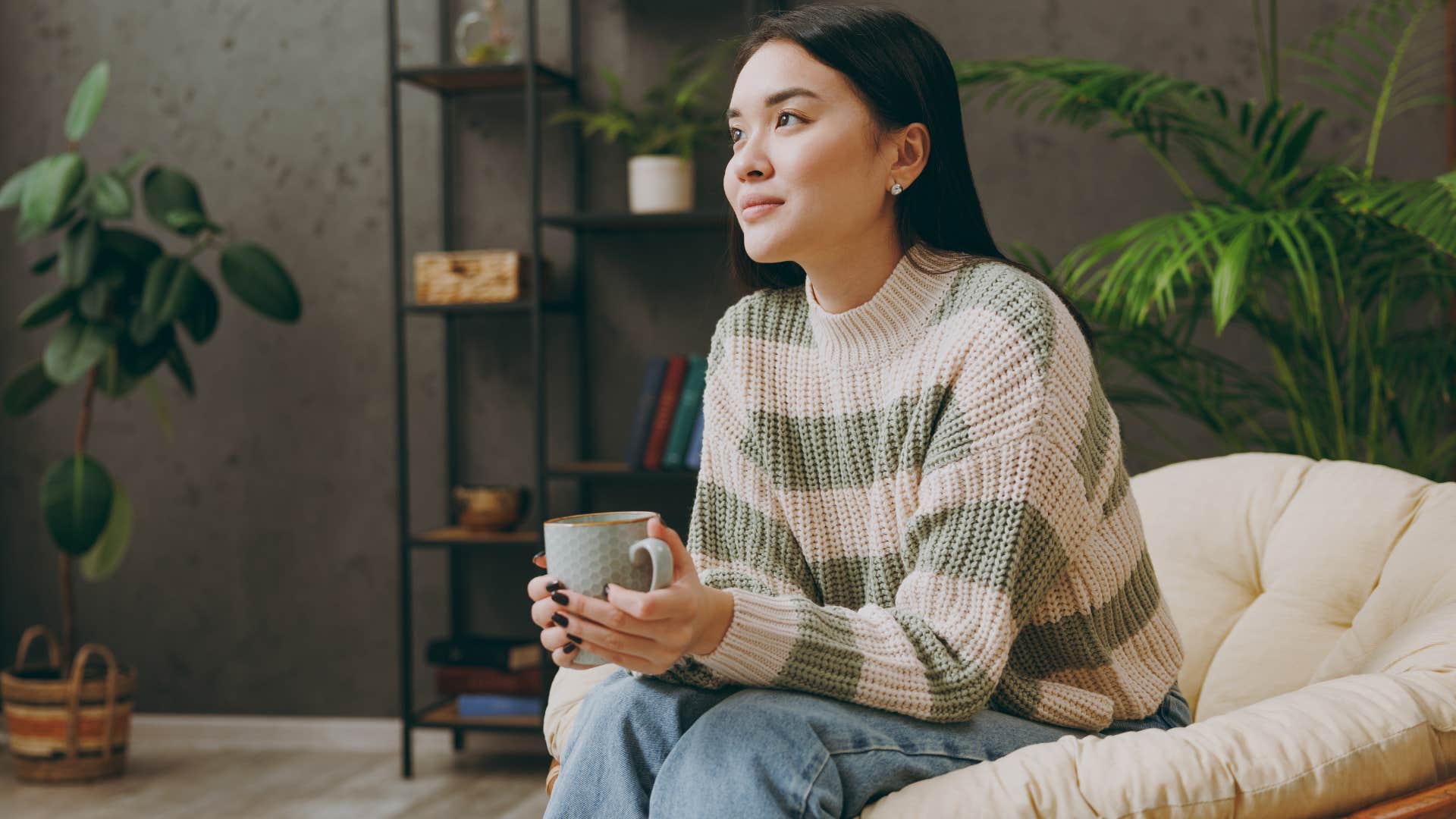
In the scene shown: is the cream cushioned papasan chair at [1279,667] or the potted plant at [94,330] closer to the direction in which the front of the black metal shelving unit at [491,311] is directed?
the cream cushioned papasan chair

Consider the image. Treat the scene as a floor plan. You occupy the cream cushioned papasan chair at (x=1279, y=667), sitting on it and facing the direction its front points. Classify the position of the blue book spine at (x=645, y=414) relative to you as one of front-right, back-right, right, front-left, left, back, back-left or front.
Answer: right

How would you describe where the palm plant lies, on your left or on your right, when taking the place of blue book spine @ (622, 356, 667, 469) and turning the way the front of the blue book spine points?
on your left

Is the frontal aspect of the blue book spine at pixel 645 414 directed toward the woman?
yes

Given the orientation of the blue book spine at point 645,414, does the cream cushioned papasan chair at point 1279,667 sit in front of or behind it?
in front

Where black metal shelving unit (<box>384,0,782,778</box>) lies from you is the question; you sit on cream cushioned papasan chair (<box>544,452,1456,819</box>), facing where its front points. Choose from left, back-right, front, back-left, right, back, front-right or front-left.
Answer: right

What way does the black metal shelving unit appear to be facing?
toward the camera

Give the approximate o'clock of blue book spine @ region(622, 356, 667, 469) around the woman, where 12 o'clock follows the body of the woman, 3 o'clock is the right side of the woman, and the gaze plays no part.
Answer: The blue book spine is roughly at 4 o'clock from the woman.

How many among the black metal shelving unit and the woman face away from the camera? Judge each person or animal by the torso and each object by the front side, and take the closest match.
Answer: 0

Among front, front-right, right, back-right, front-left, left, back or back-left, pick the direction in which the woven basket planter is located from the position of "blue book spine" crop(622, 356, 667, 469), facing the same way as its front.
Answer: right

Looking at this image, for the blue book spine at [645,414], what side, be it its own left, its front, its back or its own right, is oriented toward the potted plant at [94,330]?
right

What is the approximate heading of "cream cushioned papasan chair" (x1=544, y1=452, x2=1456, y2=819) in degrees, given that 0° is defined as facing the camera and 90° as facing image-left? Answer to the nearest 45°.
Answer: approximately 45°

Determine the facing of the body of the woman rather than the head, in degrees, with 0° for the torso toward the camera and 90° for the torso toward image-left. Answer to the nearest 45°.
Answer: approximately 45°

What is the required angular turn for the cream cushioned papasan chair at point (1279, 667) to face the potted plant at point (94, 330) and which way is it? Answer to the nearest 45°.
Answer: approximately 90° to its right

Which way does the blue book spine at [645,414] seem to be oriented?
toward the camera

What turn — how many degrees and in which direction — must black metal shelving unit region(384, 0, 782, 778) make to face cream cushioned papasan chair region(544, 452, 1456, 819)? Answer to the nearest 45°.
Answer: approximately 45° to its left
